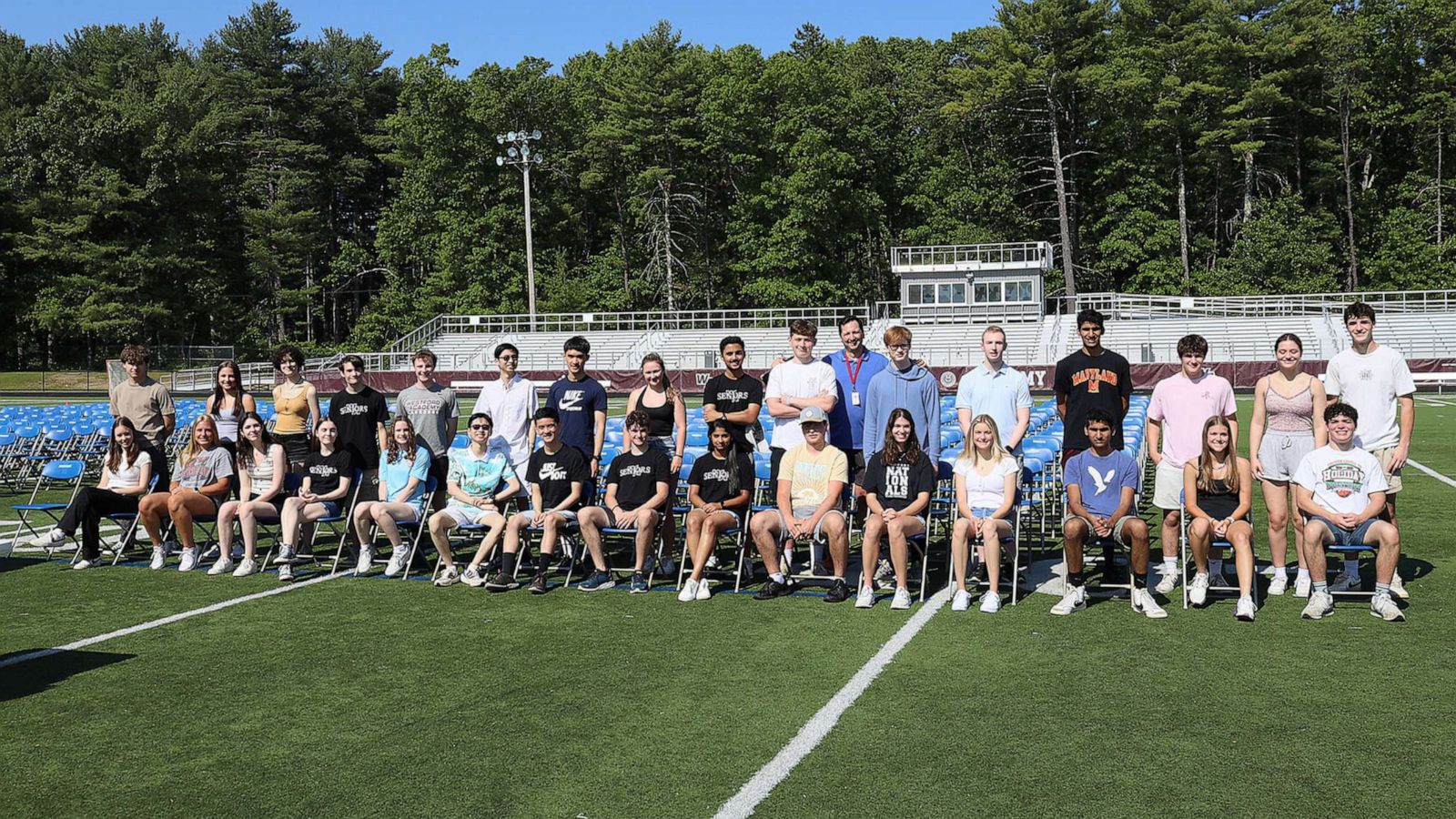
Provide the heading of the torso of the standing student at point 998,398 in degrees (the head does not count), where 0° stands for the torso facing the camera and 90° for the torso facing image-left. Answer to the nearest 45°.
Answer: approximately 0°

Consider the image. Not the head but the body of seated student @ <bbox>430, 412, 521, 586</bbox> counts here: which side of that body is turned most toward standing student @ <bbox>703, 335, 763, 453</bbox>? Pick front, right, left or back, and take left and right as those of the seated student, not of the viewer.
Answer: left

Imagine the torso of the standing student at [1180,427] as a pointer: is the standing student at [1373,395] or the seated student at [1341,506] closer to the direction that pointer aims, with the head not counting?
the seated student

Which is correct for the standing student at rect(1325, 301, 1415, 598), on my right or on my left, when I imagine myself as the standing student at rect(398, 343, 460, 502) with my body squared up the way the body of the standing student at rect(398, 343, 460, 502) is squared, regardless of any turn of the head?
on my left

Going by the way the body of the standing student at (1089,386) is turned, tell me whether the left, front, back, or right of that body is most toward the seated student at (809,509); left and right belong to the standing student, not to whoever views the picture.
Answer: right

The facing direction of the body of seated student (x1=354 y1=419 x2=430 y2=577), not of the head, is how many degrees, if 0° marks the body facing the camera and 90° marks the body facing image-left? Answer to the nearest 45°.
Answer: approximately 45°
